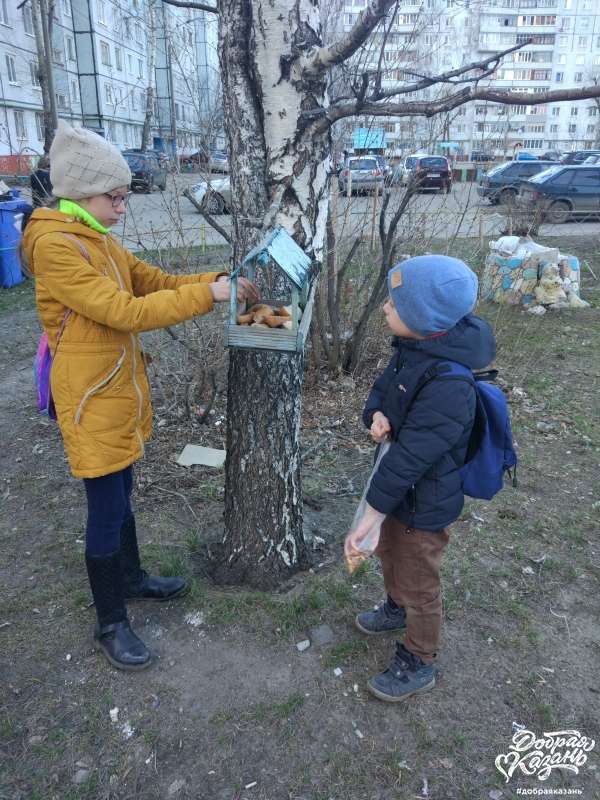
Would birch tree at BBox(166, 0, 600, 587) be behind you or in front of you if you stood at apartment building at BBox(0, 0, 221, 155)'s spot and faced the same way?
in front

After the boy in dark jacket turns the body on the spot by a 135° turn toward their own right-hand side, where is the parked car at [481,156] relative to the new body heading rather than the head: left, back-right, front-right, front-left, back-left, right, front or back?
front-left

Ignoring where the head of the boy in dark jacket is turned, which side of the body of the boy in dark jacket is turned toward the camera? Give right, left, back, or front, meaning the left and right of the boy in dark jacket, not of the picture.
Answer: left

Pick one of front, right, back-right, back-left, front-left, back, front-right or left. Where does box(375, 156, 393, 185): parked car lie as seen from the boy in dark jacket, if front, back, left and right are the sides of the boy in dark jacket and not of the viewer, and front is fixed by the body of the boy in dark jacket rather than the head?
right

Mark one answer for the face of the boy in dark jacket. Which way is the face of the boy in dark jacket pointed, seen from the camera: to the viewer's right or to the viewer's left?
to the viewer's left

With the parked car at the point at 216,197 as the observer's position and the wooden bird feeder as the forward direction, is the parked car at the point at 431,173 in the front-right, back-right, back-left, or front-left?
back-left
